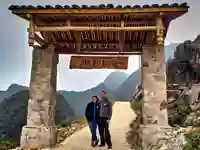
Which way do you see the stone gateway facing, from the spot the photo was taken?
facing the viewer

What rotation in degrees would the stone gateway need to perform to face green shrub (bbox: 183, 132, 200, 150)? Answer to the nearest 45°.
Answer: approximately 45° to its left

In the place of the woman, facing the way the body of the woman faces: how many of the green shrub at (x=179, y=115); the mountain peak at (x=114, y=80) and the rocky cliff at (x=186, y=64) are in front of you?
0

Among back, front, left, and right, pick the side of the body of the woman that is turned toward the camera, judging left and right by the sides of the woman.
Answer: front

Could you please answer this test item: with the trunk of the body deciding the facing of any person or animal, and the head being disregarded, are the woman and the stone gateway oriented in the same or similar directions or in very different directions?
same or similar directions

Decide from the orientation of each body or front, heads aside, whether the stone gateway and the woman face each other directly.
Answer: no

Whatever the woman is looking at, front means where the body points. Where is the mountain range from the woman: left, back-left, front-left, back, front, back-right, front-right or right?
back

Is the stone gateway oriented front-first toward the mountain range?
no

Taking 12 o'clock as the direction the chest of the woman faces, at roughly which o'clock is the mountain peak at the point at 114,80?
The mountain peak is roughly at 6 o'clock from the woman.

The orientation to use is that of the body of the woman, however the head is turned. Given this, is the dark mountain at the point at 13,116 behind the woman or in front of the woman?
behind

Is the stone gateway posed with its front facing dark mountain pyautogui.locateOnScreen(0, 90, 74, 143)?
no

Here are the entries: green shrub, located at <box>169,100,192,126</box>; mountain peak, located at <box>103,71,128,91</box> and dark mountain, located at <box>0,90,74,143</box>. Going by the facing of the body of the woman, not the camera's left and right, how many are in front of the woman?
0

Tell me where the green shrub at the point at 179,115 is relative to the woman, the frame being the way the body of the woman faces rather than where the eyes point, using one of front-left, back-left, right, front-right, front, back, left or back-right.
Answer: back-left
